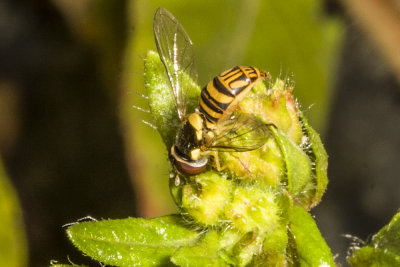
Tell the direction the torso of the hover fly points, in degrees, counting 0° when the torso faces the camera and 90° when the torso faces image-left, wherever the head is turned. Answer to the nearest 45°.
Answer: approximately 45°

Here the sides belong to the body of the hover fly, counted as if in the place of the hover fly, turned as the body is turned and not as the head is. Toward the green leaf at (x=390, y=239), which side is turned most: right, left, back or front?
left
